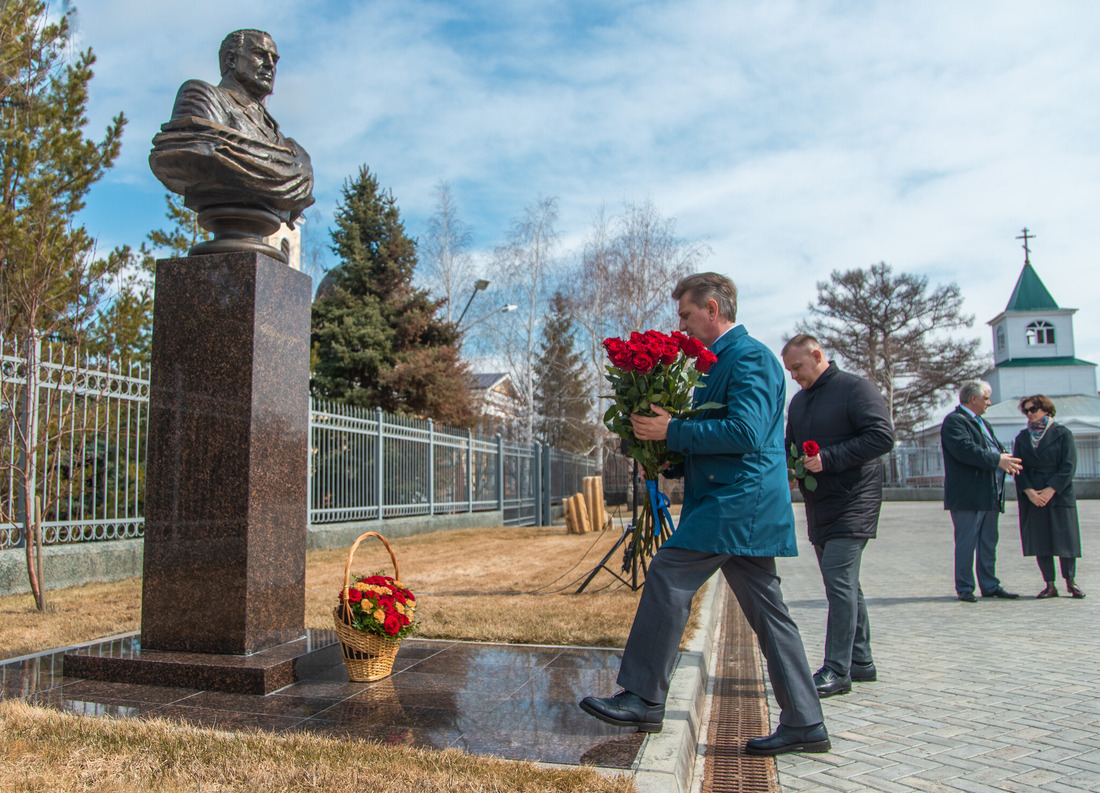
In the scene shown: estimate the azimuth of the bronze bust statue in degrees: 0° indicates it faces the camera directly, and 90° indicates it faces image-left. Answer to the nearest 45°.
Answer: approximately 315°

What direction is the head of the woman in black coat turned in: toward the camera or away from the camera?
toward the camera

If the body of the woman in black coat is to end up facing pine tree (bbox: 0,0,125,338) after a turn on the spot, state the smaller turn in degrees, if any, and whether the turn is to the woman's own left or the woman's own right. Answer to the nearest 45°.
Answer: approximately 45° to the woman's own right

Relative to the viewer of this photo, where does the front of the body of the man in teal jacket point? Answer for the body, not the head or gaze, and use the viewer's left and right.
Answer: facing to the left of the viewer

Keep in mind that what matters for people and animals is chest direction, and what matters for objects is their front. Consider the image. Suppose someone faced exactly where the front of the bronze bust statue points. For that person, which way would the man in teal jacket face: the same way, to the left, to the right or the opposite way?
the opposite way

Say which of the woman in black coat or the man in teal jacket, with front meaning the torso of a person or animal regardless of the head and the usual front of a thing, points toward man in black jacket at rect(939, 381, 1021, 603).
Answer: the woman in black coat

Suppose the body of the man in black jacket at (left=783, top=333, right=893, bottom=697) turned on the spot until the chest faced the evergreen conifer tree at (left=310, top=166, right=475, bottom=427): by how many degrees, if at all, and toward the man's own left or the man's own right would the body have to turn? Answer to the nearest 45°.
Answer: approximately 90° to the man's own right

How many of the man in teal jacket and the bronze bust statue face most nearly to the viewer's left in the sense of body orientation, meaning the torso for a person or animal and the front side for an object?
1

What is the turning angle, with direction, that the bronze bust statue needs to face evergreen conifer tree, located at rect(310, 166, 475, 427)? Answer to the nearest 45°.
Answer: approximately 135° to its left

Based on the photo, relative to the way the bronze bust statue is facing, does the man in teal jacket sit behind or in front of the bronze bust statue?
in front

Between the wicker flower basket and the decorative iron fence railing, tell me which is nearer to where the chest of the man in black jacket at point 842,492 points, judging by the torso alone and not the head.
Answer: the wicker flower basket

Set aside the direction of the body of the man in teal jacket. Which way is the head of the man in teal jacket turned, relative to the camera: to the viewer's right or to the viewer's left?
to the viewer's left

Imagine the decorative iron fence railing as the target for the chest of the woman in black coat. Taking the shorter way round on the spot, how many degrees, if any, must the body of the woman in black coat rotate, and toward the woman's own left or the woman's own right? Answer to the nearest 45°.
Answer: approximately 45° to the woman's own right

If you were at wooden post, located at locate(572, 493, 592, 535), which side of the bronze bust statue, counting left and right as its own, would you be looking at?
left

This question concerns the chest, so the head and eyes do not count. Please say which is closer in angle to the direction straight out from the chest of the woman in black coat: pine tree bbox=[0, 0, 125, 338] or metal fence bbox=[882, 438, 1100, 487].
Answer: the pine tree

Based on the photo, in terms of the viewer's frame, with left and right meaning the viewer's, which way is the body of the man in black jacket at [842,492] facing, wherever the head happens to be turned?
facing the viewer and to the left of the viewer
